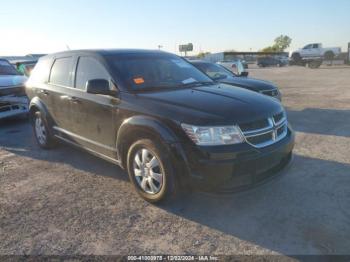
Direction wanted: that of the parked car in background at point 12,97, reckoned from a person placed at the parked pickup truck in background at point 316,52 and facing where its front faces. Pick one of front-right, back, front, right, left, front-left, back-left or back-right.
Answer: left

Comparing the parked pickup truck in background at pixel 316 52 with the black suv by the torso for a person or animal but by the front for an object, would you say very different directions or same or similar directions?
very different directions

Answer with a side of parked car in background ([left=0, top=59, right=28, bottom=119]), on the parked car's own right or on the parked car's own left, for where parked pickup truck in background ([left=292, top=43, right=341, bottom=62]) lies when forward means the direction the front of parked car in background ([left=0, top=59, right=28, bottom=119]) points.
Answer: on the parked car's own left

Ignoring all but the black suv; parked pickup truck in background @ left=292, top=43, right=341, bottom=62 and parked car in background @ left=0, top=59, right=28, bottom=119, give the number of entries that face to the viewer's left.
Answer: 1

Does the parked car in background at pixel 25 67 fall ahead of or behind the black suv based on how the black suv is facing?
behind

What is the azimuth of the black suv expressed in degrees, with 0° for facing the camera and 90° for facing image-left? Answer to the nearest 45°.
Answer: approximately 315°

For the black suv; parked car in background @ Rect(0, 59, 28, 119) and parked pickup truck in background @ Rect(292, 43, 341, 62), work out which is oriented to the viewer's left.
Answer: parked pickup truck in background @ Rect(292, 43, 341, 62)

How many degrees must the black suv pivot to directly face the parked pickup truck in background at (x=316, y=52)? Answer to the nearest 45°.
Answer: approximately 90° to its left

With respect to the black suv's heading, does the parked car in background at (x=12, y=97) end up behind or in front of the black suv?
behind

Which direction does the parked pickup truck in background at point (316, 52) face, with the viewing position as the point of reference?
facing to the left of the viewer

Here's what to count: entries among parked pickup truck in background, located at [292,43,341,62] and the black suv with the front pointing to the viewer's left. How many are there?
1

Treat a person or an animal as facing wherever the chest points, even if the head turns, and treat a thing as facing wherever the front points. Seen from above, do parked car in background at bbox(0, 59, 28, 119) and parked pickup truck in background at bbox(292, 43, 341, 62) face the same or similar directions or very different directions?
very different directions
